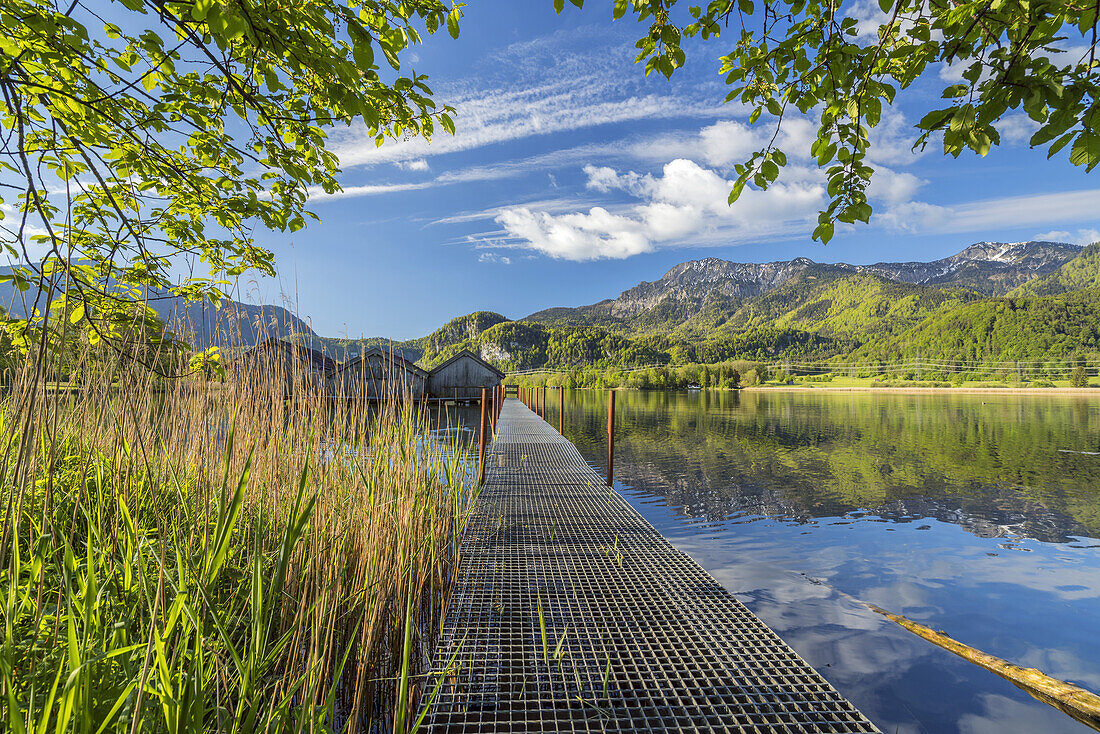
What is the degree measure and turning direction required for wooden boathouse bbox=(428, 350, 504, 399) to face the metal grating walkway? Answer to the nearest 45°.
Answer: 0° — it already faces it

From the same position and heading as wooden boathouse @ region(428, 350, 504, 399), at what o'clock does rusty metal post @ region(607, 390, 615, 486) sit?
The rusty metal post is roughly at 12 o'clock from the wooden boathouse.

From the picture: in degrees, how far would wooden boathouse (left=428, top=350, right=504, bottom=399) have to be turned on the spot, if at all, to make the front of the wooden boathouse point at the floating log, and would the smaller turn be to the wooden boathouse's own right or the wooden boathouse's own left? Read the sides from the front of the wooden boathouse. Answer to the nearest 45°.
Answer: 0° — it already faces it

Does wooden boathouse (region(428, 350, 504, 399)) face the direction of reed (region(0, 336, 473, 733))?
yes

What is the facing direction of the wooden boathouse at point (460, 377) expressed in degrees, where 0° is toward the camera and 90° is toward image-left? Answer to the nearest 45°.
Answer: approximately 0°
